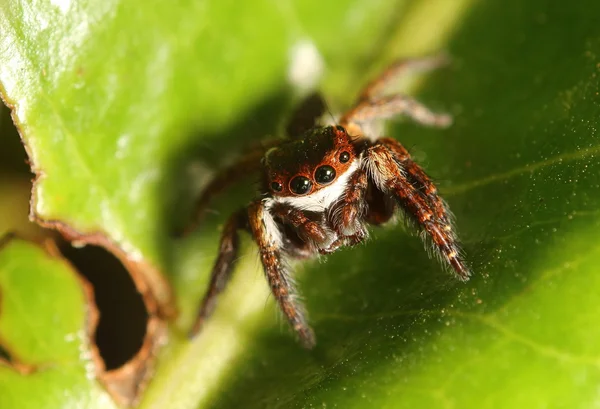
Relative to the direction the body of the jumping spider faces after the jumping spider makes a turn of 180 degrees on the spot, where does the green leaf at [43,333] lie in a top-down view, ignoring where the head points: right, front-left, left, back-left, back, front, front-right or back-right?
left

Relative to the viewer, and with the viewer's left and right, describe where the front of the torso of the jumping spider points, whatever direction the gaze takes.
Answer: facing the viewer
